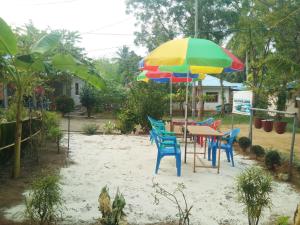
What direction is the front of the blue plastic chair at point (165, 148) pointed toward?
to the viewer's right

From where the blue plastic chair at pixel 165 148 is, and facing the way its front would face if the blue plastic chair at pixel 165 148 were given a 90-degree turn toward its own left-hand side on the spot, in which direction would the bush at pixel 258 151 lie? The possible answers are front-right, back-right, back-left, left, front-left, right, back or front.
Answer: front-right

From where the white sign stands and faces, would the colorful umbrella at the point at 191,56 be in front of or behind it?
in front

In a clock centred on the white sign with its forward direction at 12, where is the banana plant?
The banana plant is roughly at 1 o'clock from the white sign.

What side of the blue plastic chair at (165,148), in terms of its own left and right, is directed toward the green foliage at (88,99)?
left

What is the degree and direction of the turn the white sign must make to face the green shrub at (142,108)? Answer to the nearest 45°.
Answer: approximately 90° to its right

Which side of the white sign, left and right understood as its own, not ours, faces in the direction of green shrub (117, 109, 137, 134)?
right

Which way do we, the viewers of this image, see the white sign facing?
facing the viewer

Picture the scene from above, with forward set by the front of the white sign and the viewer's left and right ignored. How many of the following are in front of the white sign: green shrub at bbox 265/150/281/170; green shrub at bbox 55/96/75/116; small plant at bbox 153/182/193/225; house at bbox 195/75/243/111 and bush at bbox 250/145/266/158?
3

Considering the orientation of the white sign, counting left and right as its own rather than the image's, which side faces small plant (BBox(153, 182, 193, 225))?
front

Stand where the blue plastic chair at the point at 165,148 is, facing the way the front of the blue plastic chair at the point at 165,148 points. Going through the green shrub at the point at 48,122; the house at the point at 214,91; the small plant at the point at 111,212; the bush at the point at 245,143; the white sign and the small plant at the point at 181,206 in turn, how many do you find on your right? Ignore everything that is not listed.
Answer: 2

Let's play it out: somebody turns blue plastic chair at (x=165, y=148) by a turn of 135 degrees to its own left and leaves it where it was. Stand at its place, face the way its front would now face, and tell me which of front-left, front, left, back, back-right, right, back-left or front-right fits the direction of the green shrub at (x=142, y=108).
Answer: front-right

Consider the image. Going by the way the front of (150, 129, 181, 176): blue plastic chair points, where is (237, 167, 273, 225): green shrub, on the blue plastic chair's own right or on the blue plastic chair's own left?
on the blue plastic chair's own right

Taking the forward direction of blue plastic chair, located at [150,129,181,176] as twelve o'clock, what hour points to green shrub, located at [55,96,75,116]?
The green shrub is roughly at 8 o'clock from the blue plastic chair.

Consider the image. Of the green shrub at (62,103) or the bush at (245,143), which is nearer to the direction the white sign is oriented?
the bush

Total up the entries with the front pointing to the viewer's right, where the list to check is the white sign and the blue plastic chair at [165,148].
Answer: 1

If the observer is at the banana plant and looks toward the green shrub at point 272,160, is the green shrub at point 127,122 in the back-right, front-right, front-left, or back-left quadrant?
front-left

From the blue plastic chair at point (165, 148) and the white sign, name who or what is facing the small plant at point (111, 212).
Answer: the white sign

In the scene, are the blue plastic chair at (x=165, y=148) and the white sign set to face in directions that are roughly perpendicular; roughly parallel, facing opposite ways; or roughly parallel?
roughly perpendicular

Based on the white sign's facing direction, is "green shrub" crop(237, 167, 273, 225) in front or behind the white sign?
in front

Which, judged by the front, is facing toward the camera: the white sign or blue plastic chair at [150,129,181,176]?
the white sign

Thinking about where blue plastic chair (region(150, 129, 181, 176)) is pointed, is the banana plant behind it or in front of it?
behind
